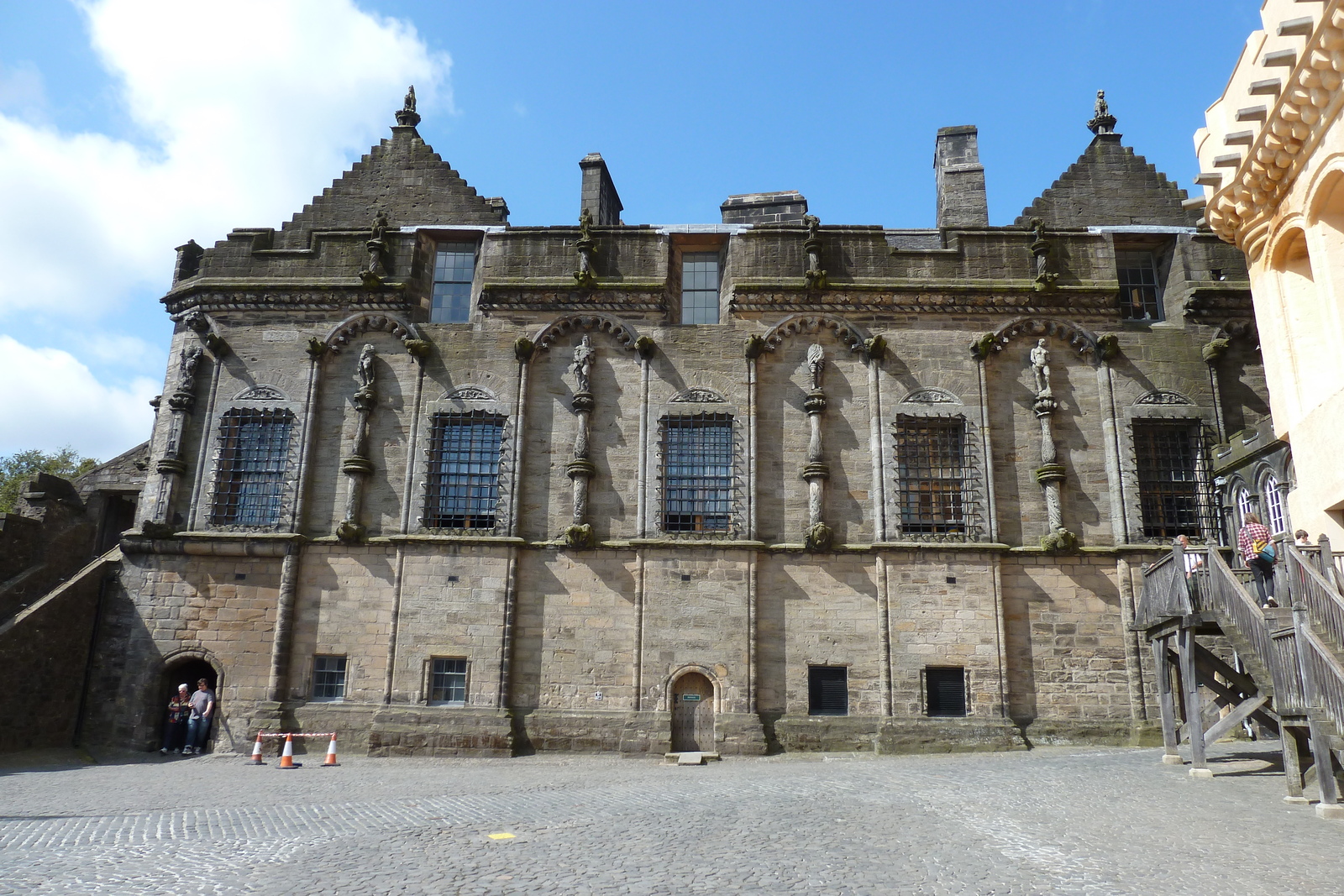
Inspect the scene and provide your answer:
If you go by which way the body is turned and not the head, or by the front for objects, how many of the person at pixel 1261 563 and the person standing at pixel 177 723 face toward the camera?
1

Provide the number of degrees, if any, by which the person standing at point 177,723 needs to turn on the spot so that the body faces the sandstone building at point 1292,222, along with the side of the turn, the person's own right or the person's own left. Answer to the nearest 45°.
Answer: approximately 45° to the person's own left

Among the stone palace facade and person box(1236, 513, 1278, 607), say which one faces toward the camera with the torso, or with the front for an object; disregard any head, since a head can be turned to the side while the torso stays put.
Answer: the stone palace facade

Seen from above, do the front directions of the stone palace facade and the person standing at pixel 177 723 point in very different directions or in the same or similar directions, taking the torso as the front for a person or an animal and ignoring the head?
same or similar directions

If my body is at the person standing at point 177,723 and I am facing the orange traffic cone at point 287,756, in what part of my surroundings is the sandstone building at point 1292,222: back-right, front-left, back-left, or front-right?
front-left

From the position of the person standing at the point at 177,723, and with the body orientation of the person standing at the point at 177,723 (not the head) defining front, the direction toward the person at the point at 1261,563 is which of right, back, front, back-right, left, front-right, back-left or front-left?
front-left

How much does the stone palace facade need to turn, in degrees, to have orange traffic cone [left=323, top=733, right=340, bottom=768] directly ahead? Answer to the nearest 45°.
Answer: approximately 90° to its right

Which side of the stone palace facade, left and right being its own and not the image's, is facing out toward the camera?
front

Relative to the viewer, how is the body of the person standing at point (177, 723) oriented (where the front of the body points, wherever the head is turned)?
toward the camera

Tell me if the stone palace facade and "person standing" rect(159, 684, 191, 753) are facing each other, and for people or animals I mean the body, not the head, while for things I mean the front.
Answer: no
